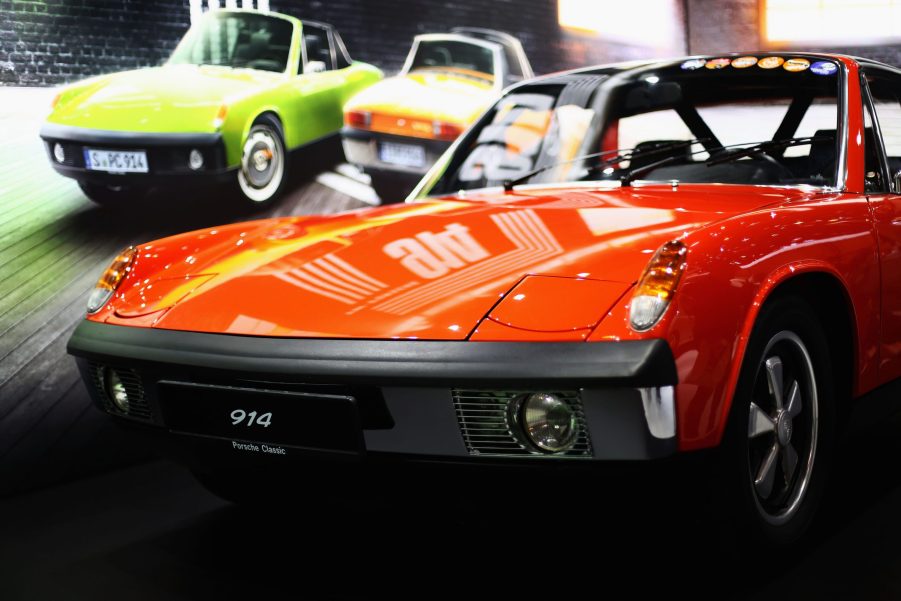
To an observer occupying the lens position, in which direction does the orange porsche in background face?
facing away from the viewer and to the right of the viewer

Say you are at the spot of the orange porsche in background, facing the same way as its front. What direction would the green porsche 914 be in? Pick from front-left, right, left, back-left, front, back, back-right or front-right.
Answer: back

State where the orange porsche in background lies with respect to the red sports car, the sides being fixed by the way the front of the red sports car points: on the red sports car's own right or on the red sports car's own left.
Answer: on the red sports car's own right

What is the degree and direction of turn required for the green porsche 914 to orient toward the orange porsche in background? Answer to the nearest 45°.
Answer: approximately 180°

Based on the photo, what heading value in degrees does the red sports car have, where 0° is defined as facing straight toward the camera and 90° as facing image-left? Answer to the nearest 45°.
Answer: approximately 45°

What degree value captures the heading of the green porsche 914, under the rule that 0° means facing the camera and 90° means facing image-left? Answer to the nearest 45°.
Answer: approximately 45°

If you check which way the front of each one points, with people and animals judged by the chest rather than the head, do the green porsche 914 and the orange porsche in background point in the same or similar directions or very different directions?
very different directions
